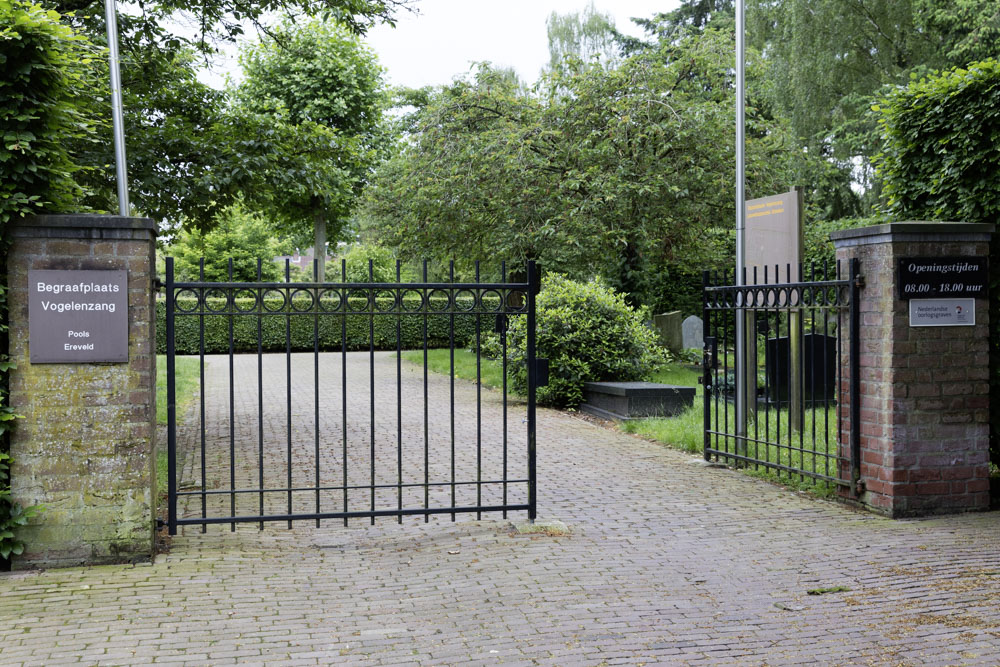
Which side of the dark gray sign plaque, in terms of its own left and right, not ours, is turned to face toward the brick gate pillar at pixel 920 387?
left

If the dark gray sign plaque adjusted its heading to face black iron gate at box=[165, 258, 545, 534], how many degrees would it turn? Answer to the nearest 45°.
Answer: approximately 135° to its left

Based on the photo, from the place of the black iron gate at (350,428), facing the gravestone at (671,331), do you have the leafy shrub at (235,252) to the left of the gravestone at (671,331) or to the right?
left

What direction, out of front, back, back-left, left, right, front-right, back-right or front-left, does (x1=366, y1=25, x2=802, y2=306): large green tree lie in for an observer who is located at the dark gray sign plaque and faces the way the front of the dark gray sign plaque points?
back-left

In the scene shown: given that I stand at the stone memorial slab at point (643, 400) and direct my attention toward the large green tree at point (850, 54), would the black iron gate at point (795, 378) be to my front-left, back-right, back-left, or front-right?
back-right

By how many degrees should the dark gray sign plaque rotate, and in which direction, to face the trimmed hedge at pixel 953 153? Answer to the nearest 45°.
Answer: approximately 90° to its left

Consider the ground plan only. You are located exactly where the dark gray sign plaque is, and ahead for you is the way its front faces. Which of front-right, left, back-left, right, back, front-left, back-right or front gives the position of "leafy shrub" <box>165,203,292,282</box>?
back

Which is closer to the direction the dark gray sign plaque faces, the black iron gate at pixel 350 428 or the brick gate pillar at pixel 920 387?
the brick gate pillar

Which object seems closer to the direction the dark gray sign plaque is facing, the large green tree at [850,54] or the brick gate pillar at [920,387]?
the brick gate pillar

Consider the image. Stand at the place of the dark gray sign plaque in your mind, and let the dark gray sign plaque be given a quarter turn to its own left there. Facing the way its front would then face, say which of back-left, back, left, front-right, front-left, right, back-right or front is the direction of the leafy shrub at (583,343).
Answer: front-left

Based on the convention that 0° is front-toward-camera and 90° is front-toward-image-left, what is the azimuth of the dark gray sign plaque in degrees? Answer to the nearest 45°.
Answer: approximately 0°

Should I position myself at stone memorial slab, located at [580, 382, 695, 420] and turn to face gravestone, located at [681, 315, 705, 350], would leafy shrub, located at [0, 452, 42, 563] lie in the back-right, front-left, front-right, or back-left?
back-left

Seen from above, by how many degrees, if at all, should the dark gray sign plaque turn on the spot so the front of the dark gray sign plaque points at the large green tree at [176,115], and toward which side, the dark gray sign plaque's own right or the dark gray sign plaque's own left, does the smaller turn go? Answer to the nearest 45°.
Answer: approximately 180°
